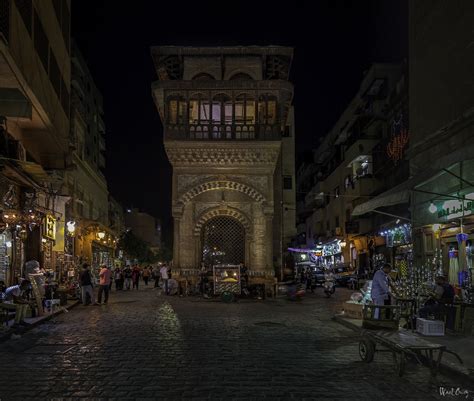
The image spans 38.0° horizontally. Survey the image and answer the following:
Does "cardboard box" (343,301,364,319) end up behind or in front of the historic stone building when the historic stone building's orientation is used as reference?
in front

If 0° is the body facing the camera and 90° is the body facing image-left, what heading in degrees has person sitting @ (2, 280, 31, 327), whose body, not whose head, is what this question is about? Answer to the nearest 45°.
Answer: approximately 270°

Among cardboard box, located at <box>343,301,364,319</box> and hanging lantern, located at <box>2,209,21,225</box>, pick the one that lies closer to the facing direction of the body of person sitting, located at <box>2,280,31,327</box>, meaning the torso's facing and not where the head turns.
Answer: the cardboard box

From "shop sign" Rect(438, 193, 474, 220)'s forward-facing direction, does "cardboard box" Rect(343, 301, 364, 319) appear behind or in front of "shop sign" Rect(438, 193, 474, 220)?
in front

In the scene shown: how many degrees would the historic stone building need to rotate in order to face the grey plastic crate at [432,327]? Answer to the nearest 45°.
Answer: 0° — it already faces it

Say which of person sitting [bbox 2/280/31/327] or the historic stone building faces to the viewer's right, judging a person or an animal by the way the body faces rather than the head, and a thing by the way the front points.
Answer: the person sitting
